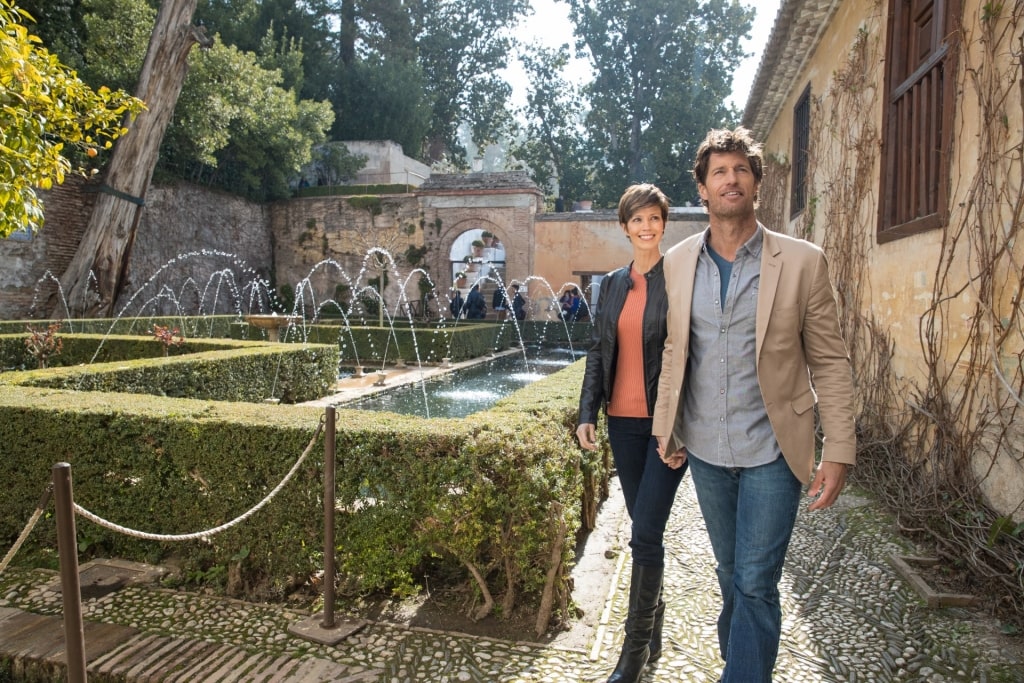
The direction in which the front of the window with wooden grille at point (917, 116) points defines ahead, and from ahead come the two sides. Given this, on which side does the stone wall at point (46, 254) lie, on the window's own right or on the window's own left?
on the window's own right

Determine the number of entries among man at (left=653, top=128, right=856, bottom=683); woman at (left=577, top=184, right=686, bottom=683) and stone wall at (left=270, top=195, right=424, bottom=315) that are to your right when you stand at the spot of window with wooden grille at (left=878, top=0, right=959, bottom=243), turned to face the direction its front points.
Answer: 1

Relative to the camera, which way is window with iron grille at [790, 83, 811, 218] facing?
to the viewer's left

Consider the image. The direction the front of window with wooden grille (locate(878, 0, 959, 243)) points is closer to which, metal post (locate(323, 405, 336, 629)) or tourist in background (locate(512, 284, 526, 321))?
the metal post

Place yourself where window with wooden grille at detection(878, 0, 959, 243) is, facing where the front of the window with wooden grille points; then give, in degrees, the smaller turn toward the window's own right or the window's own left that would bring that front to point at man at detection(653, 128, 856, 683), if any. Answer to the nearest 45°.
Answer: approximately 45° to the window's own left

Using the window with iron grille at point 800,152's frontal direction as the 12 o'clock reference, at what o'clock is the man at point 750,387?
The man is roughly at 9 o'clock from the window with iron grille.

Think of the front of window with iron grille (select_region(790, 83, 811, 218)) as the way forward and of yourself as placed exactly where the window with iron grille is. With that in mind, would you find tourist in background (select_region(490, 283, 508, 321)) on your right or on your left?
on your right

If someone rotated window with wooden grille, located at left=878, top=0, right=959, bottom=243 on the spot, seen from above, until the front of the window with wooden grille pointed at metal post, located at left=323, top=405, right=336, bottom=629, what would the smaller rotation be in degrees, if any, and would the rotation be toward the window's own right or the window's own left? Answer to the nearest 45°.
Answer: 0° — it already faces it

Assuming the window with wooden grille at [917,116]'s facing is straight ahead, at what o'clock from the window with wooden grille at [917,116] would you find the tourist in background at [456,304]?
The tourist in background is roughly at 3 o'clock from the window with wooden grille.

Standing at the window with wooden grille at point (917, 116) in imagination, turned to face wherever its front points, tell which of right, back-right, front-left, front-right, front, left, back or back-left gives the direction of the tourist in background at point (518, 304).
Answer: right

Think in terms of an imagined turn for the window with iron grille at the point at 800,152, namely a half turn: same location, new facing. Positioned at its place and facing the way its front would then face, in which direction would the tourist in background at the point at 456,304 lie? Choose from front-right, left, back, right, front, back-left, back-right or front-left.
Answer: back-left

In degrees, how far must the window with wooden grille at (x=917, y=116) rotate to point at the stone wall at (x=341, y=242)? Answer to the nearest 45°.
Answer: approximately 90° to its right

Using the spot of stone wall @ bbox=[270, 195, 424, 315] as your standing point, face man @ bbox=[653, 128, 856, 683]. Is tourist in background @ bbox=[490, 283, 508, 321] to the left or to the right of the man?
left

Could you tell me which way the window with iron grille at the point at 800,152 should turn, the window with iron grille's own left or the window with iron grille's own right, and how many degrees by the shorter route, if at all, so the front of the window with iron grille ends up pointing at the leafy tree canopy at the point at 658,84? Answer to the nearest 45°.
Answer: approximately 90° to the window with iron grille's own right

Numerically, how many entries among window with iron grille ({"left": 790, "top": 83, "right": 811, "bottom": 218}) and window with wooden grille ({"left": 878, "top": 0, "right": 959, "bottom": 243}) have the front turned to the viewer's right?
0
